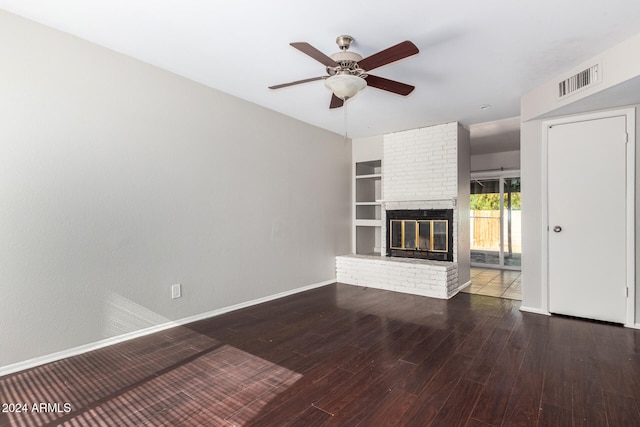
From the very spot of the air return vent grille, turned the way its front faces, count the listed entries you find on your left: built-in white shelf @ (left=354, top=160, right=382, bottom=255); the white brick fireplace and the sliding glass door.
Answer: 0

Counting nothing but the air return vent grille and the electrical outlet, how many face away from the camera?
0

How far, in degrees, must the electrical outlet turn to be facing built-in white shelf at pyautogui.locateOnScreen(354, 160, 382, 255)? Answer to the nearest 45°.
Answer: approximately 90° to its left

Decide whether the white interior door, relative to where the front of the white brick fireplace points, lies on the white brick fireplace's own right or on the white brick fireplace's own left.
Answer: on the white brick fireplace's own left

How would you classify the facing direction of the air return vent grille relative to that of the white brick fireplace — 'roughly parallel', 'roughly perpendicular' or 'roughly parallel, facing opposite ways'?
roughly parallel

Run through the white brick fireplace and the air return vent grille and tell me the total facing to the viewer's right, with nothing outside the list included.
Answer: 0

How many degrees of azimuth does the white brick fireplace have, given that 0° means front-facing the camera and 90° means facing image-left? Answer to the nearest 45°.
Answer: approximately 45°

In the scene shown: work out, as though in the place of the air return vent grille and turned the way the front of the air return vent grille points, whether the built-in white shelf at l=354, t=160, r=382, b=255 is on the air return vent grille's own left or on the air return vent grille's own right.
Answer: on the air return vent grille's own right

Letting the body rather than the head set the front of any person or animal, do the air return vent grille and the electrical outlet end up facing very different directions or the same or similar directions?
very different directions

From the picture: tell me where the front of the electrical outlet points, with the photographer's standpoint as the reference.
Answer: facing the viewer and to the right of the viewer

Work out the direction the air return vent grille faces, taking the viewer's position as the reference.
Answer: facing the viewer and to the left of the viewer

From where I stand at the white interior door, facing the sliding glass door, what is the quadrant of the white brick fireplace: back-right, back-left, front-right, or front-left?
front-left

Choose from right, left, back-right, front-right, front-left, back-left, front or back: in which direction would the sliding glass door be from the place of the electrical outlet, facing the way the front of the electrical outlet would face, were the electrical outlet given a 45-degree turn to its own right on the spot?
left

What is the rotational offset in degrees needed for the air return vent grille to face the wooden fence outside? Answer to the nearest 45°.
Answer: approximately 135° to its right

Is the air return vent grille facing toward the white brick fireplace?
no

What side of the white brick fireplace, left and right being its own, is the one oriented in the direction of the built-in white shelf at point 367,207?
right

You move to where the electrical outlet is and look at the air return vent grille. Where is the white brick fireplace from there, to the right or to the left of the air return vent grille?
left
